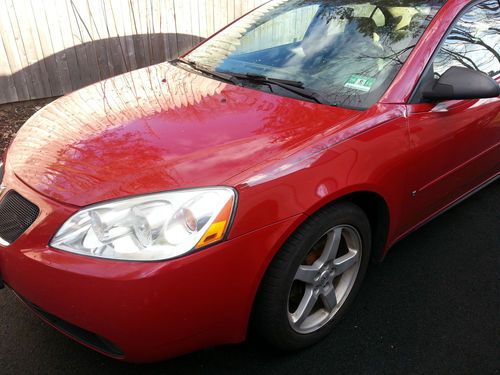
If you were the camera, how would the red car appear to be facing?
facing the viewer and to the left of the viewer

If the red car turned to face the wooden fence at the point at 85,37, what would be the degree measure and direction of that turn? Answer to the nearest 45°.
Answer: approximately 90° to its right
